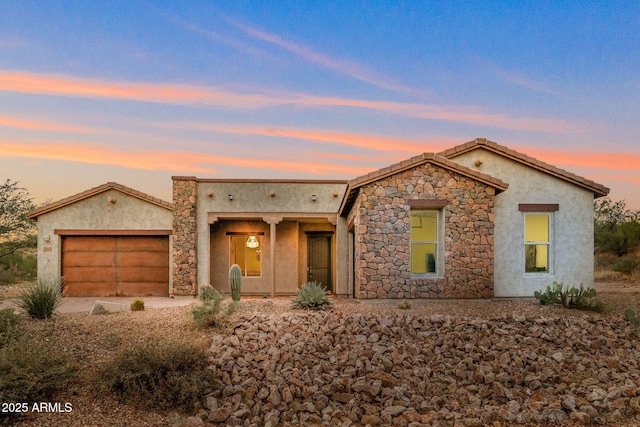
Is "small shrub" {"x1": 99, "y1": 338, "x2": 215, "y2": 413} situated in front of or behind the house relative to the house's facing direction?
in front

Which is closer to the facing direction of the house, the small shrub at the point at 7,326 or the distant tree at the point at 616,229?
the small shrub

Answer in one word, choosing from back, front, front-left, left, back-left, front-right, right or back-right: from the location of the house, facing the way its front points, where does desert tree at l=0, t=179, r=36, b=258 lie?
back-right

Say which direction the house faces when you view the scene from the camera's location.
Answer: facing the viewer

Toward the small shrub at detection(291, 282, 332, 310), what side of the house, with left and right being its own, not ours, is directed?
front

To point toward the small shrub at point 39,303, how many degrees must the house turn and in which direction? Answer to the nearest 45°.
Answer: approximately 45° to its right

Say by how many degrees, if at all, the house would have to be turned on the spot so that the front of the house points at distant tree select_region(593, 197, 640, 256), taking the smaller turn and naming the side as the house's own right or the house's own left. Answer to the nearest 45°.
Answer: approximately 135° to the house's own left
